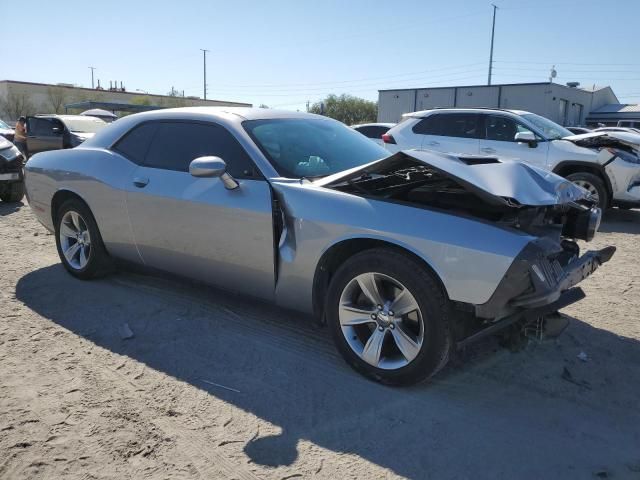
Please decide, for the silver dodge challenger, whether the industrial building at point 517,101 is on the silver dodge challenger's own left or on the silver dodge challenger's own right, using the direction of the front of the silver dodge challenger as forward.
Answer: on the silver dodge challenger's own left

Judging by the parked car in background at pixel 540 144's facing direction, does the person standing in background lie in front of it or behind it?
behind

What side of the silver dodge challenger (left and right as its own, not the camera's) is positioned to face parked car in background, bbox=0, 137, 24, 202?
back

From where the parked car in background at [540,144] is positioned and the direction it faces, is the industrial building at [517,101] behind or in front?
behind

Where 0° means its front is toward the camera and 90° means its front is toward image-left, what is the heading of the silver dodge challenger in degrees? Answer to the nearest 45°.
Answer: approximately 315°

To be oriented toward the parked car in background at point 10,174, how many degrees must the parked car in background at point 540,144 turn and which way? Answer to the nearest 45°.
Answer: approximately 135° to its right
